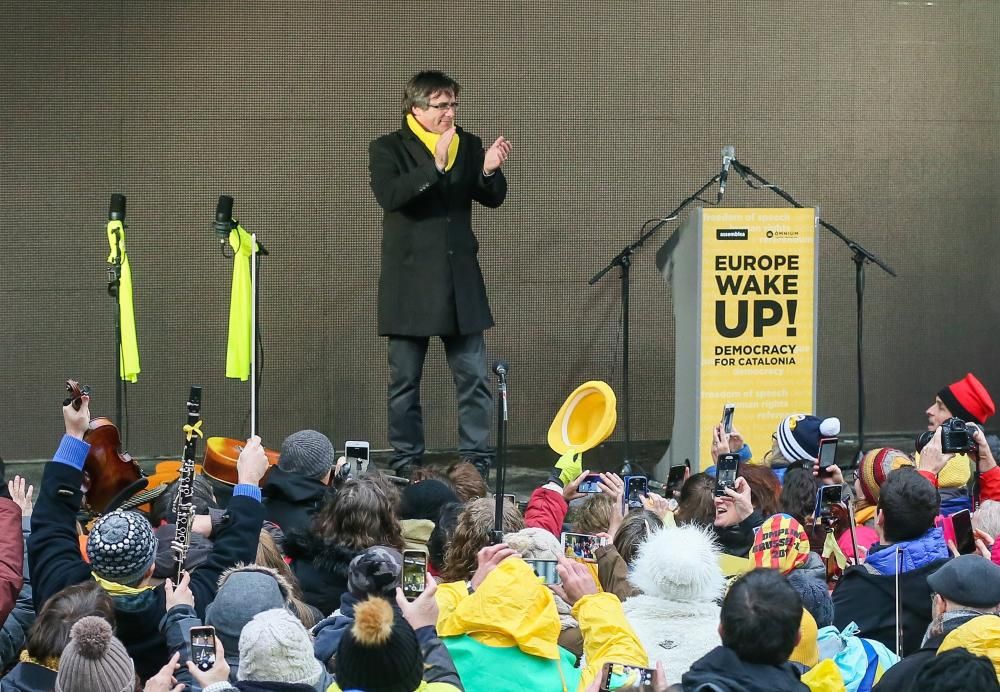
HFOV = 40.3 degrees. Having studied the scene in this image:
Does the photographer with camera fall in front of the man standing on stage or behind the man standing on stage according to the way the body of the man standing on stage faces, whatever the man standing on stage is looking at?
in front

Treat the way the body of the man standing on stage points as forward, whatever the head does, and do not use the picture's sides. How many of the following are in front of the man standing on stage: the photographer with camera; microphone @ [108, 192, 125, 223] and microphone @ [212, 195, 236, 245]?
1

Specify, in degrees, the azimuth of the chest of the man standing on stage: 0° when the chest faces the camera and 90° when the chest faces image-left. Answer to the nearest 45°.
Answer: approximately 315°

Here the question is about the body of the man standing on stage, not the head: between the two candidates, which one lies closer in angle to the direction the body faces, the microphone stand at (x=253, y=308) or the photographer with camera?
the photographer with camera

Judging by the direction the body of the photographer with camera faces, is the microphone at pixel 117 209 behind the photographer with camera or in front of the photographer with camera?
in front

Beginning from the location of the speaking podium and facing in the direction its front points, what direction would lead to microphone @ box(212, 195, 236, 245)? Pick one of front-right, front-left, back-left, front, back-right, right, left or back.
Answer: back-right

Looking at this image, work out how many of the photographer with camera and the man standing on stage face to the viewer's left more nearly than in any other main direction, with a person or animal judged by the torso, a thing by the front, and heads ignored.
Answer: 1

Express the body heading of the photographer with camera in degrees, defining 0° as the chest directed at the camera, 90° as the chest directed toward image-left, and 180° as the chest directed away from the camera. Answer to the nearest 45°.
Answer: approximately 90°

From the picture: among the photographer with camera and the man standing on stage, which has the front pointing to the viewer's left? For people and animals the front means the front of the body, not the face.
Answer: the photographer with camera

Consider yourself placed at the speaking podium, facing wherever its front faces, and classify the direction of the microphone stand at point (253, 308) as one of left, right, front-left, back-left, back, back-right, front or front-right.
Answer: back-right

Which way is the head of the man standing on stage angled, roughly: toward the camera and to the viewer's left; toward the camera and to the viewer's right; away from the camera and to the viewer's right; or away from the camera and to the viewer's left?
toward the camera and to the viewer's right
